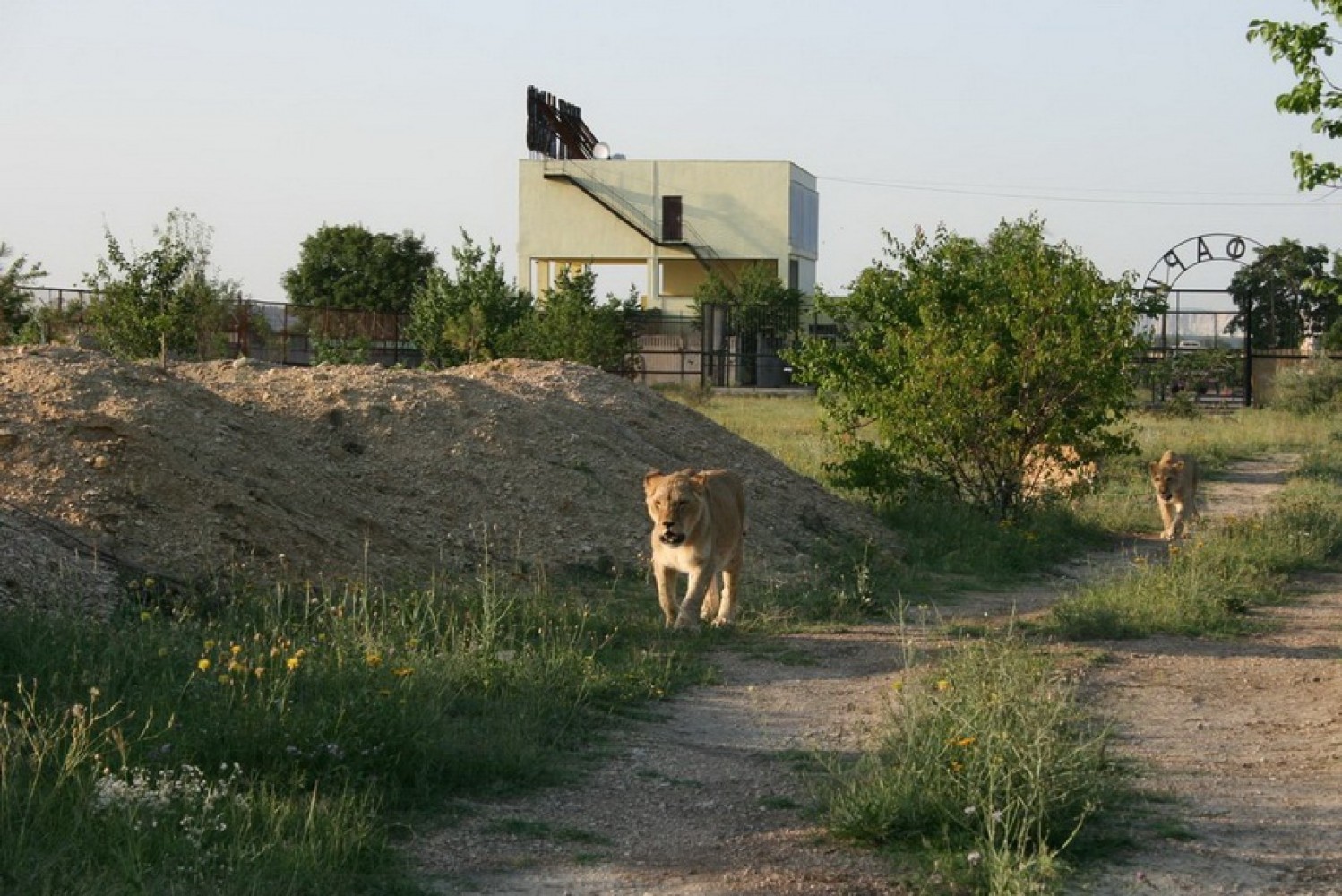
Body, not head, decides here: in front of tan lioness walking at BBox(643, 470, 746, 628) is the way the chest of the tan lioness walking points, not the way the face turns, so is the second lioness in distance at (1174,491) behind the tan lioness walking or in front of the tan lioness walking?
behind

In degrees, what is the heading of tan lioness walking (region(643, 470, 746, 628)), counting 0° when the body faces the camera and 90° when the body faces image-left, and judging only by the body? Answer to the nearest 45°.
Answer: approximately 45°

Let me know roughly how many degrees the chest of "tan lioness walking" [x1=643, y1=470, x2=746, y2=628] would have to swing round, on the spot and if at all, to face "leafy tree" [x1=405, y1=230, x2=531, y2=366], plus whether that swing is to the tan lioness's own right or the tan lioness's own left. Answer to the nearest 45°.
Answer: approximately 135° to the tan lioness's own right

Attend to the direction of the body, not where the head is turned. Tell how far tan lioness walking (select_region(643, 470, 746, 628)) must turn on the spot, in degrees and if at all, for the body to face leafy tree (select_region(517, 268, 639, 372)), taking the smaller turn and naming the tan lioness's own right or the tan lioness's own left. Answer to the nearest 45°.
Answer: approximately 135° to the tan lioness's own right

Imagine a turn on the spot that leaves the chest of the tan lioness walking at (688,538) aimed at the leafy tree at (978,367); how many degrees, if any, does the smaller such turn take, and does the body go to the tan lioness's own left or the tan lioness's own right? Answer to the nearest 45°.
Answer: approximately 180°
